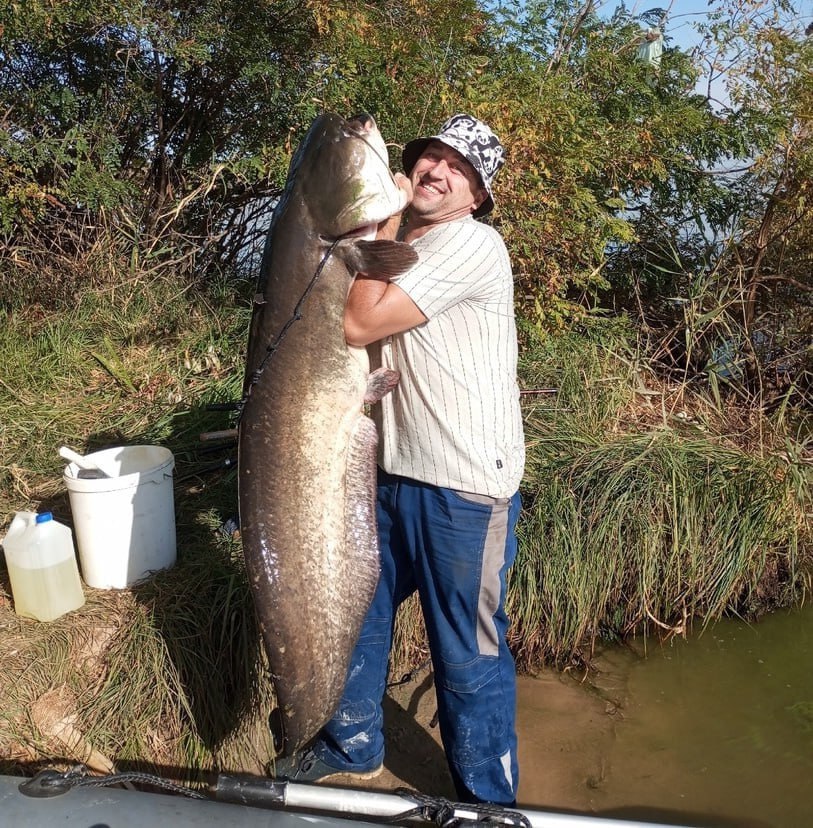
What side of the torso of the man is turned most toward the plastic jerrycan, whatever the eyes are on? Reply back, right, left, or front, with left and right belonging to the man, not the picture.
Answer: right

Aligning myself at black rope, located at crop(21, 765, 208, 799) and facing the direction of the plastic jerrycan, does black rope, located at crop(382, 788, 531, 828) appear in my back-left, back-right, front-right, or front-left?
back-right

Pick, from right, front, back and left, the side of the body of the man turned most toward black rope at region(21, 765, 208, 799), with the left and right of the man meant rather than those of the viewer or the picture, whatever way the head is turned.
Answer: front

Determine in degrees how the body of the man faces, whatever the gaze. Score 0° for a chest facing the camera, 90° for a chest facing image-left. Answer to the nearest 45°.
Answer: approximately 45°

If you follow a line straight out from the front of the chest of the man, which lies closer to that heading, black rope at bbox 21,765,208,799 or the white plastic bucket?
the black rope

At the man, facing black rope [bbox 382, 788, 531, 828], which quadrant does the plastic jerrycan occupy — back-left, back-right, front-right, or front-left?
back-right

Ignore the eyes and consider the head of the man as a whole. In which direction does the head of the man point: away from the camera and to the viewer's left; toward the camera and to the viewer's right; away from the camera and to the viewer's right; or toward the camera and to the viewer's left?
toward the camera and to the viewer's left

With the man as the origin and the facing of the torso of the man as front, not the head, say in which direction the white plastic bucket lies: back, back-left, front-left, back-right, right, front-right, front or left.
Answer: right
